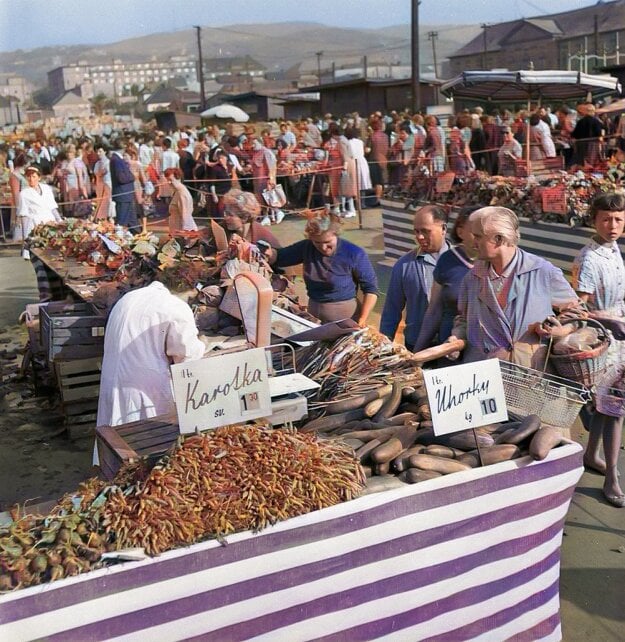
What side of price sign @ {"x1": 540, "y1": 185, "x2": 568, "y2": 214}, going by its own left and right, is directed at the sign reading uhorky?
front

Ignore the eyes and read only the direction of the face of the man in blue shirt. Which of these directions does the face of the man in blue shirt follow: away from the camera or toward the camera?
toward the camera

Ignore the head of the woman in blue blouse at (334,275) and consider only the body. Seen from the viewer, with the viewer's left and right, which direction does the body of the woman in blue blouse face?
facing the viewer

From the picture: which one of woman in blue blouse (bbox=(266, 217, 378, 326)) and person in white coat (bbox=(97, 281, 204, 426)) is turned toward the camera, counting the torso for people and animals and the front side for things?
the woman in blue blouse

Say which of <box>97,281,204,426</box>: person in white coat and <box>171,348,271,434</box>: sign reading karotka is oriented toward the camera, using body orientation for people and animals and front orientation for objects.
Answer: the sign reading karotka

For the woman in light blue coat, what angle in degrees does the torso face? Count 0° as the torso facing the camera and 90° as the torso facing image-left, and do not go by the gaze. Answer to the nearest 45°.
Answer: approximately 45°

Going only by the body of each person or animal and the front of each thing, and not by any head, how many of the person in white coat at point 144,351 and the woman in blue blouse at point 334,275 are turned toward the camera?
1

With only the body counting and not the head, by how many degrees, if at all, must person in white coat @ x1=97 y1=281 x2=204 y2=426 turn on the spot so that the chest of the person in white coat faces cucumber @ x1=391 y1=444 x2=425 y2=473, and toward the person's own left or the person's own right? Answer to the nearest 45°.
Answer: approximately 90° to the person's own right

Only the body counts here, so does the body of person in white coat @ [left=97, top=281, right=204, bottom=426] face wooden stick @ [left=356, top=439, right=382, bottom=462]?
no

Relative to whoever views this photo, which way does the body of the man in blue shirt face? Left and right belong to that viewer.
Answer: facing the viewer and to the left of the viewer

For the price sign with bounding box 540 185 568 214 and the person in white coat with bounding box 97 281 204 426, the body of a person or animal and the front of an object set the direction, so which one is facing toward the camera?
the price sign

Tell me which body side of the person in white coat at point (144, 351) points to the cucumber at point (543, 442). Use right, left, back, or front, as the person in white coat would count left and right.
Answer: right

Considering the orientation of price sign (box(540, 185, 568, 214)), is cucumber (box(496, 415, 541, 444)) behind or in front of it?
in front

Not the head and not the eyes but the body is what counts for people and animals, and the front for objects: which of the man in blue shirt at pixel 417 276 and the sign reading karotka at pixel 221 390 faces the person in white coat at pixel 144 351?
the man in blue shirt

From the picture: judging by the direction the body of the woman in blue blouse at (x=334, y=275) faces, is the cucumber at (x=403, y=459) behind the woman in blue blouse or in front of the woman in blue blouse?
in front

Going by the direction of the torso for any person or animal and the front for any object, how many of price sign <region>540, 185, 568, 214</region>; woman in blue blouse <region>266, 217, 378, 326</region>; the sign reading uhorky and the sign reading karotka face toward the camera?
4

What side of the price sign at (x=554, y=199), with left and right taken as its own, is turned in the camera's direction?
front

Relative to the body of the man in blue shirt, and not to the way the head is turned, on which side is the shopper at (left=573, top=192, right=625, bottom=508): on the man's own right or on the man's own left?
on the man's own left

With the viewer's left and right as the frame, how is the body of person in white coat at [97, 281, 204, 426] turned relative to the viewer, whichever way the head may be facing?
facing away from the viewer and to the right of the viewer

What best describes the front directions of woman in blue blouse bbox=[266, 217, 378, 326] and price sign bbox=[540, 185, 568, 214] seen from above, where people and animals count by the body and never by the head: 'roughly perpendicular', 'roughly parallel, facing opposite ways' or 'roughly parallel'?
roughly parallel

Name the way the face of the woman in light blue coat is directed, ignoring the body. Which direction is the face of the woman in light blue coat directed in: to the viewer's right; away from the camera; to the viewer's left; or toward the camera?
to the viewer's left
